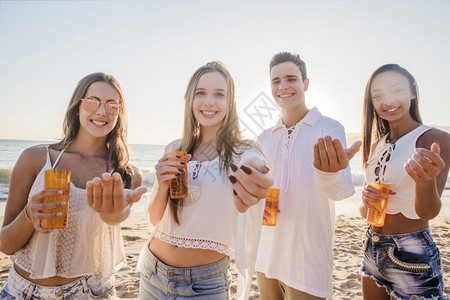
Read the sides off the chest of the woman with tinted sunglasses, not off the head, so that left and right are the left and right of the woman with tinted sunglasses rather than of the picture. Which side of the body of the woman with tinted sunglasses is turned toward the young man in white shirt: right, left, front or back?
left

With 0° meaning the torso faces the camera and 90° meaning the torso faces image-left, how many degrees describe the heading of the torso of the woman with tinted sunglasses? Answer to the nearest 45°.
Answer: approximately 0°

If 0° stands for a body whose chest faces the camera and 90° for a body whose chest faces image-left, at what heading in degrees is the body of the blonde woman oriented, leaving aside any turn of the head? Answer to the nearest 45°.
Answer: approximately 0°

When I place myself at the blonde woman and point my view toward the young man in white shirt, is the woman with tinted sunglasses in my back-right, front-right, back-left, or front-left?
back-left

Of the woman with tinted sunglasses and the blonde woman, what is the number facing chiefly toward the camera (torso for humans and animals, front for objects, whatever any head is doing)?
2

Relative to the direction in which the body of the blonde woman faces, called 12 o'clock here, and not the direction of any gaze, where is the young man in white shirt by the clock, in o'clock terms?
The young man in white shirt is roughly at 8 o'clock from the blonde woman.
